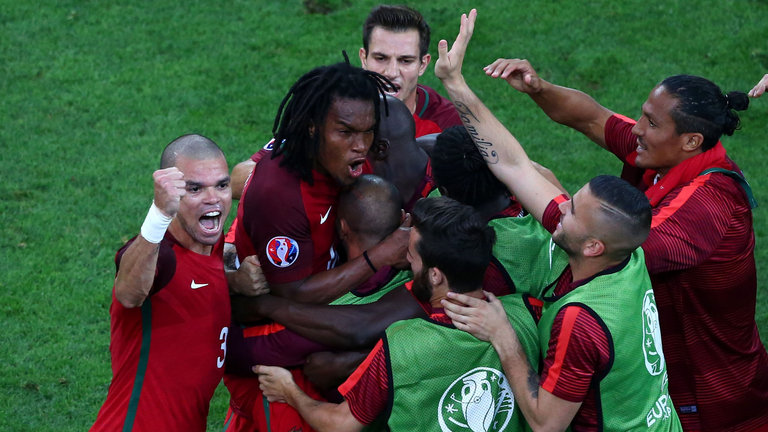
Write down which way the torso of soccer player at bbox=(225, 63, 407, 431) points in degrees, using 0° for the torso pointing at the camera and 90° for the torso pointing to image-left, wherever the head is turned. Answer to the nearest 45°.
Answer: approximately 315°

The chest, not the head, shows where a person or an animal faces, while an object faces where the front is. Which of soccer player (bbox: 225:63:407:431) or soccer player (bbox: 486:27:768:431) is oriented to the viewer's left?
soccer player (bbox: 486:27:768:431)

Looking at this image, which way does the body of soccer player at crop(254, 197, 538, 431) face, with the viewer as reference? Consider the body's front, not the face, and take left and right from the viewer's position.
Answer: facing away from the viewer and to the left of the viewer

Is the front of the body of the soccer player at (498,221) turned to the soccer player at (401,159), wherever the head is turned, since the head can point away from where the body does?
yes

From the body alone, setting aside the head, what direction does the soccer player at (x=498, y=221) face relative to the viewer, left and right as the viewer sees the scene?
facing away from the viewer and to the left of the viewer

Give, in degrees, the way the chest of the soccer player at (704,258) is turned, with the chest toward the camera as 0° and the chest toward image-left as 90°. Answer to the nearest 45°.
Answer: approximately 90°

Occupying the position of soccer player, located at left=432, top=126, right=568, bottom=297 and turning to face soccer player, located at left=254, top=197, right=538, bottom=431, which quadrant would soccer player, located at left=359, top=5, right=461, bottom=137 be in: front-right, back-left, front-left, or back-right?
back-right

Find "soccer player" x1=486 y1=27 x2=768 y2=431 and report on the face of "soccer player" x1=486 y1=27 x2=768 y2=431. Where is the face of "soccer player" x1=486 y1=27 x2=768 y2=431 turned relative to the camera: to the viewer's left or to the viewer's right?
to the viewer's left
